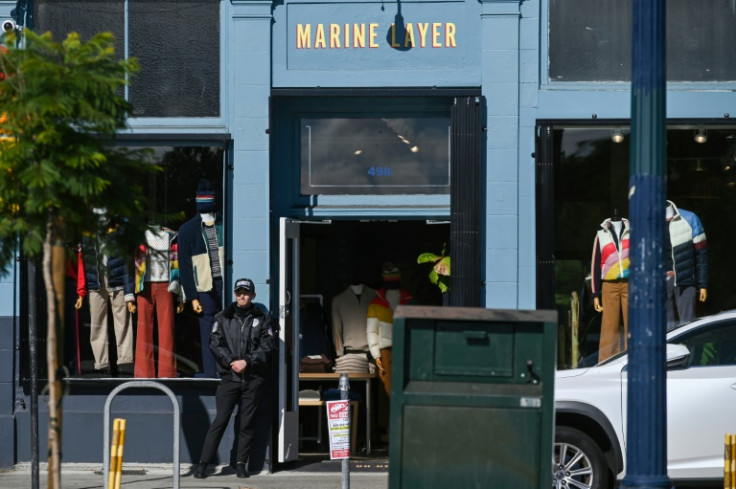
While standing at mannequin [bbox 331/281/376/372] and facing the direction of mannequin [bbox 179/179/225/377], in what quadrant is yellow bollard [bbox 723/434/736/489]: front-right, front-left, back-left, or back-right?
front-left

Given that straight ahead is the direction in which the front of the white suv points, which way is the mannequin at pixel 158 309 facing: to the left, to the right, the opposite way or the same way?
to the left

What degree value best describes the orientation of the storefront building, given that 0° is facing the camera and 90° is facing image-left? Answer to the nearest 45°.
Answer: approximately 0°

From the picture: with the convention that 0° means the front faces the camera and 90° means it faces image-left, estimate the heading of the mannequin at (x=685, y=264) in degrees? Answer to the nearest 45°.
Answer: approximately 0°

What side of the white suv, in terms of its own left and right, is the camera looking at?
left

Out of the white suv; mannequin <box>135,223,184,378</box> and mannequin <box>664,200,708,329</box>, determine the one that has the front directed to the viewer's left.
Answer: the white suv

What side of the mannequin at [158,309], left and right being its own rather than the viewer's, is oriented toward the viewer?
front

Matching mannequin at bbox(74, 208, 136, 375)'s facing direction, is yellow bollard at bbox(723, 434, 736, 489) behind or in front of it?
in front

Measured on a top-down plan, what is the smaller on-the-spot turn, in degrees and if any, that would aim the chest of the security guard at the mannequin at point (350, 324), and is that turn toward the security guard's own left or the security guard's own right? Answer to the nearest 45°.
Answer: approximately 135° to the security guard's own left

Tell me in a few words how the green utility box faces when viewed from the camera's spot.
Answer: facing the viewer

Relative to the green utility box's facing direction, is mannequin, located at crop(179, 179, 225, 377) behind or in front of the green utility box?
behind

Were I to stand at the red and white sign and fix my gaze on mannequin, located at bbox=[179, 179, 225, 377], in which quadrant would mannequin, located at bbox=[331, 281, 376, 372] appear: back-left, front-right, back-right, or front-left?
front-right

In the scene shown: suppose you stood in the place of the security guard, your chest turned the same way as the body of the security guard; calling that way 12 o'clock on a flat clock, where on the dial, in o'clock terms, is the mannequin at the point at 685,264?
The mannequin is roughly at 9 o'clock from the security guard.

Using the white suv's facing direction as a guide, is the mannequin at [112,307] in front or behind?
in front

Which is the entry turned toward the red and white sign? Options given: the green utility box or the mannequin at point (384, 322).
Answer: the mannequin

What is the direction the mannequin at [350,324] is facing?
toward the camera

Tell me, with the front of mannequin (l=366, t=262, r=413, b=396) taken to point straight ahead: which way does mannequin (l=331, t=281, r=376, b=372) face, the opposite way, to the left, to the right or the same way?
the same way

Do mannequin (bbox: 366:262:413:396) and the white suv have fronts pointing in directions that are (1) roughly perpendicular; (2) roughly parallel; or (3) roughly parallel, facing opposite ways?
roughly perpendicular

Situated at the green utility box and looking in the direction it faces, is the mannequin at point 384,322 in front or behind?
behind

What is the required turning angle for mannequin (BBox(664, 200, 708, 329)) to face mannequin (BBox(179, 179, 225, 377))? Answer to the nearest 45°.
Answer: approximately 90° to its right

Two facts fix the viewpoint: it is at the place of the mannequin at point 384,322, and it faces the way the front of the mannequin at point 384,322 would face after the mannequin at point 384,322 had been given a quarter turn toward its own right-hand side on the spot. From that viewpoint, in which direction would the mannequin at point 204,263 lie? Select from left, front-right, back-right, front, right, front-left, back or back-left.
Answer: front-left
